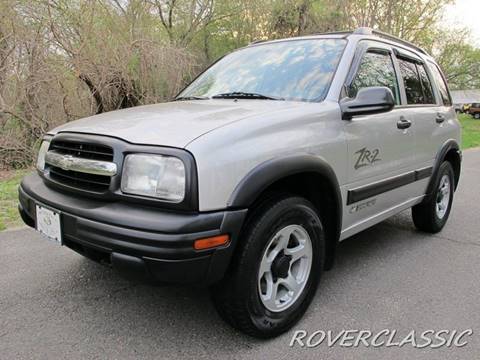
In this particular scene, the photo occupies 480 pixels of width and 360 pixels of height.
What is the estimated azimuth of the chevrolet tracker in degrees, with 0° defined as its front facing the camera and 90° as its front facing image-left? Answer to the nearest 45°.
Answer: approximately 45°
